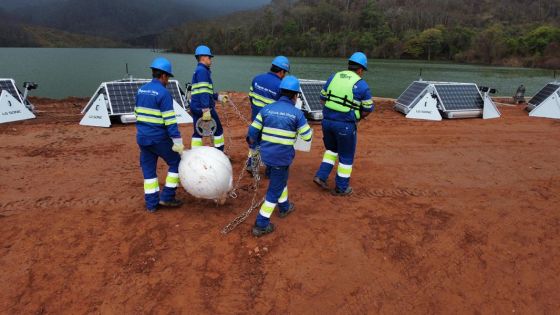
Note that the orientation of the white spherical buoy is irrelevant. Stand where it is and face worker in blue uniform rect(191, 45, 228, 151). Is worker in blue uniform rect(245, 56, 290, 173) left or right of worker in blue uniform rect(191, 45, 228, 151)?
right

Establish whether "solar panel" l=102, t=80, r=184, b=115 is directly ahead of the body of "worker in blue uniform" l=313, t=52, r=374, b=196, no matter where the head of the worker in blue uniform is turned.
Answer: no

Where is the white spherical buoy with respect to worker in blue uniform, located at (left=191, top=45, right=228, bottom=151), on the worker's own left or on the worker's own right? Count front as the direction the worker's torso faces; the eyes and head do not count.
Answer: on the worker's own right

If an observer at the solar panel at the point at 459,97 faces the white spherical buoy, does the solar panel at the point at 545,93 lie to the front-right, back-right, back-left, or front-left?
back-left

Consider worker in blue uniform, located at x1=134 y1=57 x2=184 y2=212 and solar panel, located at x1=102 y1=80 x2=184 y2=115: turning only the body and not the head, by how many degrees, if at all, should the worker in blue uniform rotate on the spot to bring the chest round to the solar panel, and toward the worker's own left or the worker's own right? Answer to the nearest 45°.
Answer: approximately 45° to the worker's own left

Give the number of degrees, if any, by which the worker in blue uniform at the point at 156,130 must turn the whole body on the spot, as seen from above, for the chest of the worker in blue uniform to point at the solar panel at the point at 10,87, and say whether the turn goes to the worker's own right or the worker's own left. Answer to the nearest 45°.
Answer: approximately 90° to the worker's own left

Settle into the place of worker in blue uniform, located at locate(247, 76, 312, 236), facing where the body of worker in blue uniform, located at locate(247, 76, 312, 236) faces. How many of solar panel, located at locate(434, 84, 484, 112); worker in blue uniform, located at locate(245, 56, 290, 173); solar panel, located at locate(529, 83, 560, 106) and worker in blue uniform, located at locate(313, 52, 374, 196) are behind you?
0

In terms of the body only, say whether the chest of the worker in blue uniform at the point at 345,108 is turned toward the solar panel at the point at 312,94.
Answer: no

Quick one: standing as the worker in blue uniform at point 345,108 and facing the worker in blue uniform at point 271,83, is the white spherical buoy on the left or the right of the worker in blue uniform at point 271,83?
left

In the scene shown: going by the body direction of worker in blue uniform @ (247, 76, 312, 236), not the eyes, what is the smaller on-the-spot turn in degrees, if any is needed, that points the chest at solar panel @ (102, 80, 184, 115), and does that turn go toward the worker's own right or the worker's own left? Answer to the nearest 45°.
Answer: approximately 90° to the worker's own left

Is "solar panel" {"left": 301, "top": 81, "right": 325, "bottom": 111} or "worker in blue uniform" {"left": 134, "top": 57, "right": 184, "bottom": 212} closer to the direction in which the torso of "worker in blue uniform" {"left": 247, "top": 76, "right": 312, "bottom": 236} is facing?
the solar panel

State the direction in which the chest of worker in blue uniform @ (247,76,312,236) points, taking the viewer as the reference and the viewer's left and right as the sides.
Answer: facing away from the viewer and to the right of the viewer
